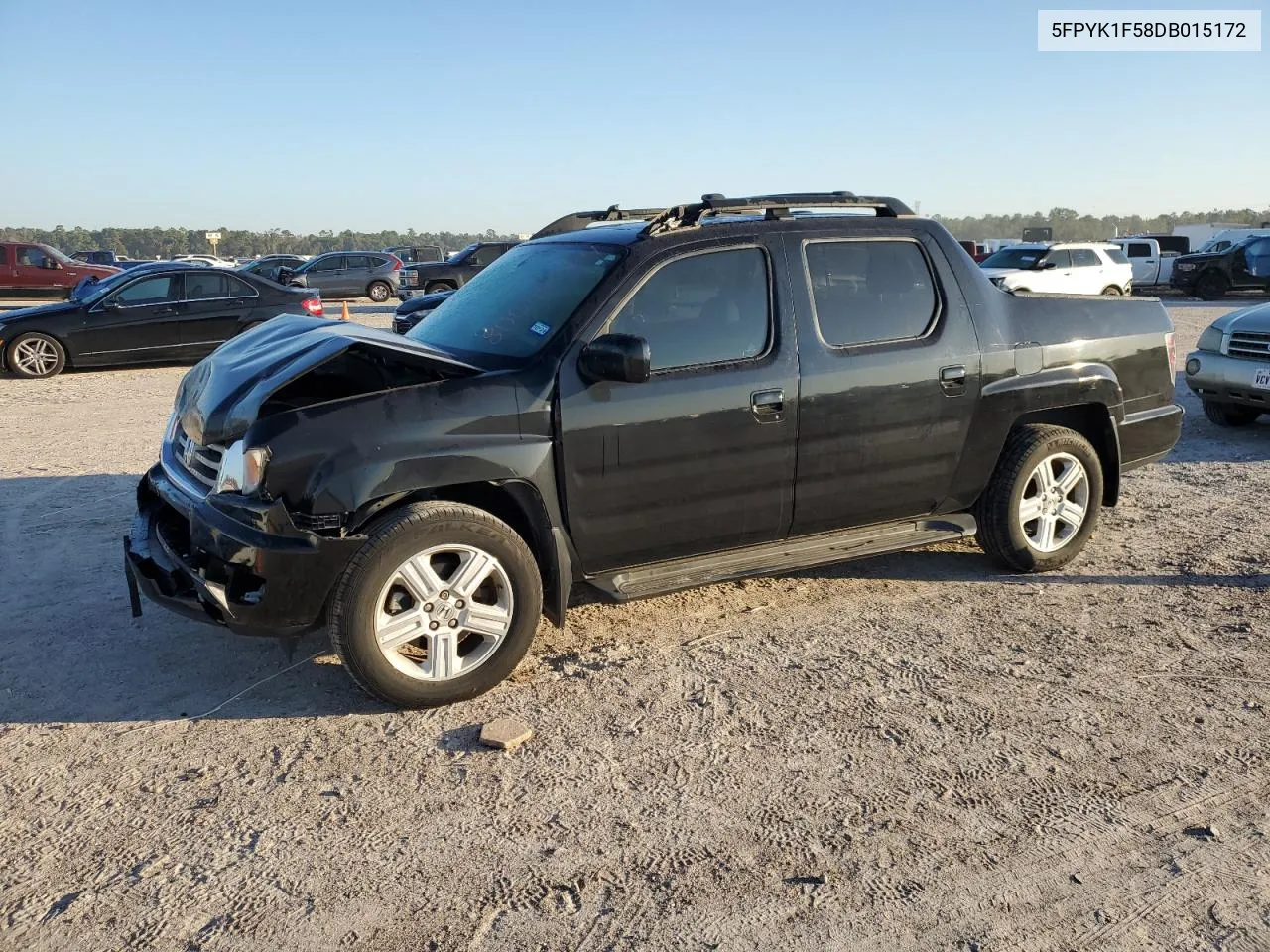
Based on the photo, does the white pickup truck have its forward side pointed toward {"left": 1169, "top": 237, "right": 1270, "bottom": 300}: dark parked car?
no

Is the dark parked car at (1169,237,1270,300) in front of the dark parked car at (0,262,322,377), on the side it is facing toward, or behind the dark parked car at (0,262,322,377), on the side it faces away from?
behind

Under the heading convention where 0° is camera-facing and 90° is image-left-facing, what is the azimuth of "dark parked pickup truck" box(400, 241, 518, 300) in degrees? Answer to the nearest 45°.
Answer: approximately 45°

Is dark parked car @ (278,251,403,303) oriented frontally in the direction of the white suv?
no

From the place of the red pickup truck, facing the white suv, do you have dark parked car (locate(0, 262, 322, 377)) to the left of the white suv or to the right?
right

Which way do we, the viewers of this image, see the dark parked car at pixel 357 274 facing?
facing to the left of the viewer

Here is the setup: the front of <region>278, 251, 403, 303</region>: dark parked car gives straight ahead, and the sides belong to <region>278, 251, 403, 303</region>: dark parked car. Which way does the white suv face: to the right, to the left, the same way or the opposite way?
the same way

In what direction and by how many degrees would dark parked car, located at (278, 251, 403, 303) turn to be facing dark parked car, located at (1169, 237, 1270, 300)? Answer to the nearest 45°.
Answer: approximately 135° to its left

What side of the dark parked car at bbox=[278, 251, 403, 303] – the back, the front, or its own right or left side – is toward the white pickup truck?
back

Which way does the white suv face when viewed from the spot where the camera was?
facing the viewer and to the left of the viewer

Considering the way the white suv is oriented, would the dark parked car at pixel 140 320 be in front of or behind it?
in front

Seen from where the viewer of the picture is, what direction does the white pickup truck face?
facing to the left of the viewer

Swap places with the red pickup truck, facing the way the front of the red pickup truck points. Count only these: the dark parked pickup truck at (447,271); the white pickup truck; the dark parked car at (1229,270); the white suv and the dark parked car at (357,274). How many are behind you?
0

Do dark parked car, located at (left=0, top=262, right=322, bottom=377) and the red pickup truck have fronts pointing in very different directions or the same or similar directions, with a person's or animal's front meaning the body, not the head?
very different directions
